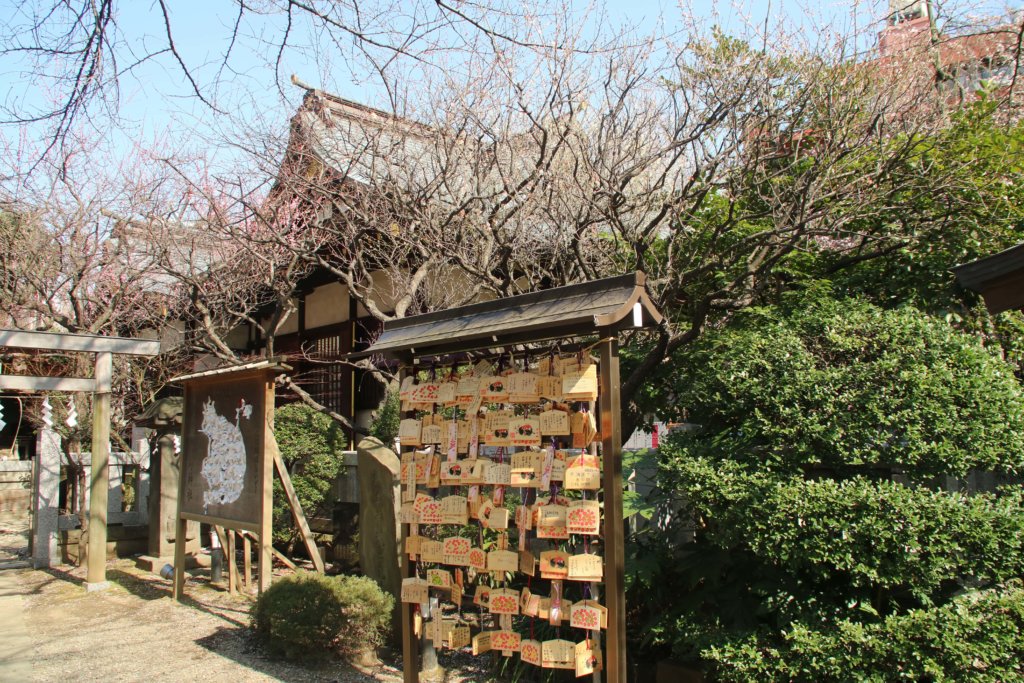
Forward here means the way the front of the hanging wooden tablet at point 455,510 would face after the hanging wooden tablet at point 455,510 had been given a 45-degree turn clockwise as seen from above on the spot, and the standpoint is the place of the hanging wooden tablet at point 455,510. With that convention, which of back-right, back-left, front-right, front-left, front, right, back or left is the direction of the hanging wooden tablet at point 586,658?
back-left

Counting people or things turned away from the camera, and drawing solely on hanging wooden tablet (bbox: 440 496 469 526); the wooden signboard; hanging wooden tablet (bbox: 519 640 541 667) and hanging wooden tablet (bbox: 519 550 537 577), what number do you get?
0

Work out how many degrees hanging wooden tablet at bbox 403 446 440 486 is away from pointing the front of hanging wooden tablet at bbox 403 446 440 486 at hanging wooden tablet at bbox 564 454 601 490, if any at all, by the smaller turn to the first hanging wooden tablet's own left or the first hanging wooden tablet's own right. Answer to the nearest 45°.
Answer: approximately 90° to the first hanging wooden tablet's own left

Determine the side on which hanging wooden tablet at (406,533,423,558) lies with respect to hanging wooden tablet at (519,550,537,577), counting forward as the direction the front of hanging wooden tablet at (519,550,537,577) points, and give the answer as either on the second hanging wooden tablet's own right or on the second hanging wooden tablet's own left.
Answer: on the second hanging wooden tablet's own right

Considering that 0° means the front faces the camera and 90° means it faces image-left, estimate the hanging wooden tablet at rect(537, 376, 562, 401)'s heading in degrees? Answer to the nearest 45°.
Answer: approximately 45°

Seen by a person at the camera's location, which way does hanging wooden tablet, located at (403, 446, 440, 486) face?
facing the viewer and to the left of the viewer

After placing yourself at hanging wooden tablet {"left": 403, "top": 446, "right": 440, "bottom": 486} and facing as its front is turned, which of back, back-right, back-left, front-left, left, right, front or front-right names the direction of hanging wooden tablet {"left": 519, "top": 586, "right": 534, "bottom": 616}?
left
